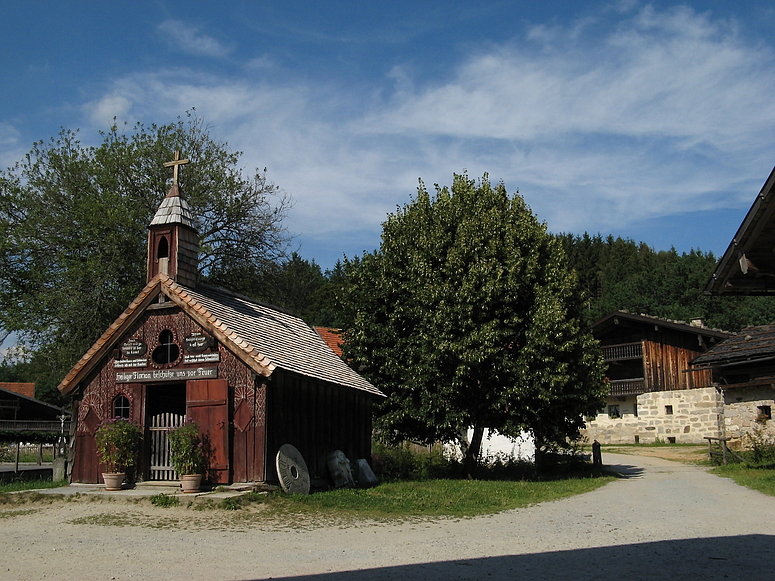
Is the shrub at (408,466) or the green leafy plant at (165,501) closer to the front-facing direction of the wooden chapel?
the green leafy plant

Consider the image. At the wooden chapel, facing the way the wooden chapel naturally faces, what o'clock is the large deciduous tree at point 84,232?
The large deciduous tree is roughly at 4 o'clock from the wooden chapel.

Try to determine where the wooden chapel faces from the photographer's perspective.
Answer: facing the viewer and to the left of the viewer

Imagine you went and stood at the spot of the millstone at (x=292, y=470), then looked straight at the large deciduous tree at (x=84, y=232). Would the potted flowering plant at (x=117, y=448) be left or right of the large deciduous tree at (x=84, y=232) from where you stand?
left

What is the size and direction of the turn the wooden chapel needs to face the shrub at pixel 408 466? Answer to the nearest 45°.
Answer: approximately 180°

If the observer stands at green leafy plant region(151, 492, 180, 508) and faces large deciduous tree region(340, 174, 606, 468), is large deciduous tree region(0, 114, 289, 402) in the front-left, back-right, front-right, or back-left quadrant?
front-left

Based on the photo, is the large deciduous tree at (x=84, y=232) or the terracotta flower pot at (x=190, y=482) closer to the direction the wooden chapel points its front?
the terracotta flower pot

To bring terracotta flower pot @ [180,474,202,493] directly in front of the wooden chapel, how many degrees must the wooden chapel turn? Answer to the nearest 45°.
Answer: approximately 45° to its left

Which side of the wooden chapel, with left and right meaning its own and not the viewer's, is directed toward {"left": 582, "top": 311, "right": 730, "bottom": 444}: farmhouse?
back
